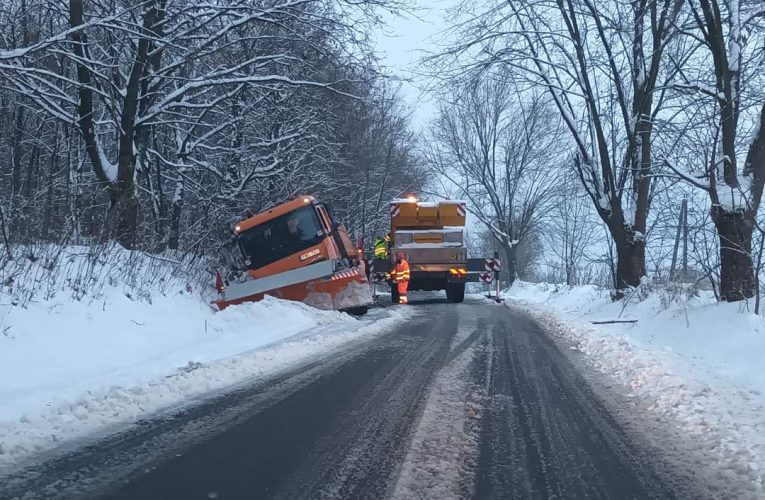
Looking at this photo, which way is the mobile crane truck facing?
away from the camera

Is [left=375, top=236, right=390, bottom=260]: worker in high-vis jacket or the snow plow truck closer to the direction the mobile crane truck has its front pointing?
the worker in high-vis jacket

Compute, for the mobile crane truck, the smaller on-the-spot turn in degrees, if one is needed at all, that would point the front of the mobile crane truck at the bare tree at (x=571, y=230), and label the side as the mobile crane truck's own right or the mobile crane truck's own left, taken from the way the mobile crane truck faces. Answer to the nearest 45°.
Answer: approximately 45° to the mobile crane truck's own right

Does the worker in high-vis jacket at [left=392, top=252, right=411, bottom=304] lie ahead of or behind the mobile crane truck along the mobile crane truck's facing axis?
behind

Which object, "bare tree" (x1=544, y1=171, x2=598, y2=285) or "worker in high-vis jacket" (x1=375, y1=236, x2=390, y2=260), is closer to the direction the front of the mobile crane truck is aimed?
the bare tree

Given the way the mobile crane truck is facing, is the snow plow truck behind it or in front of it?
behind
